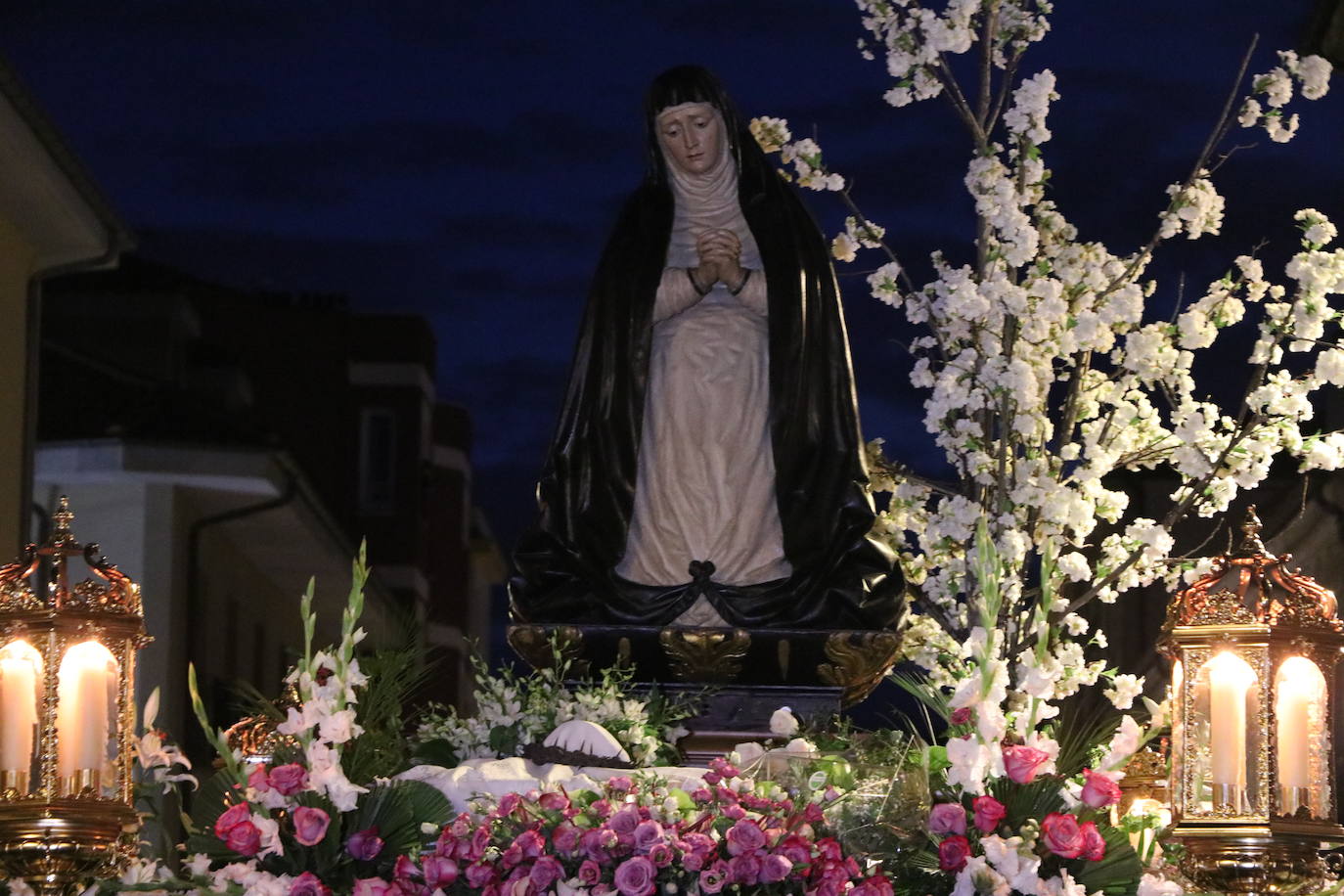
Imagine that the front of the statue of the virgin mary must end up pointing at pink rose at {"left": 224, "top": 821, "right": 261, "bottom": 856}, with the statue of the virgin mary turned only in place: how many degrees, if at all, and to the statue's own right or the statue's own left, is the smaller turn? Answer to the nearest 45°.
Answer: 0° — it already faces it

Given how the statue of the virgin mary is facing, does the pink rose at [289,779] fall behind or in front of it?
in front

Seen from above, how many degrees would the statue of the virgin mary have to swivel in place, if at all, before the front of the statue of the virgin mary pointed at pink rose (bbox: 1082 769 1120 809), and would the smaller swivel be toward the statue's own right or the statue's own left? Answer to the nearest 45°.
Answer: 0° — it already faces it

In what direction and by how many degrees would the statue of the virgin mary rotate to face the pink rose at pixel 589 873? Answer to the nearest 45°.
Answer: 0° — it already faces it

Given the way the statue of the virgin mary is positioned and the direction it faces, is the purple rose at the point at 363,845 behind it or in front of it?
in front

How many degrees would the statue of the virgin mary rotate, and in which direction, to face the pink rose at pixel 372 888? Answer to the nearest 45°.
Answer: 0° — it already faces it

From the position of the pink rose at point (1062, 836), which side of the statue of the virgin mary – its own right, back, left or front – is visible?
front

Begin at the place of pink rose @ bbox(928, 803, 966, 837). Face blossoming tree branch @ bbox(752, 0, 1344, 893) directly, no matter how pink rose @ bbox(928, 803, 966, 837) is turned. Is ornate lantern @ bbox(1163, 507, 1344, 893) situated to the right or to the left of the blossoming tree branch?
right

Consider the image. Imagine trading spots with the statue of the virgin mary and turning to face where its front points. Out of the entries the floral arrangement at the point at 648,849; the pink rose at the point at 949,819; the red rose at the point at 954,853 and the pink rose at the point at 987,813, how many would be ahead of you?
4

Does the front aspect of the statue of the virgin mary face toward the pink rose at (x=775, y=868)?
yes

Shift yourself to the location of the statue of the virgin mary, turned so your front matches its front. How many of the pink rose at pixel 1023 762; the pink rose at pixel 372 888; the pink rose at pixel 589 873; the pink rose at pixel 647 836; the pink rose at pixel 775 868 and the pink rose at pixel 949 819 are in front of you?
6

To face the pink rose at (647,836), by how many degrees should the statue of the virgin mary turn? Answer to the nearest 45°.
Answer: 0° — it already faces it

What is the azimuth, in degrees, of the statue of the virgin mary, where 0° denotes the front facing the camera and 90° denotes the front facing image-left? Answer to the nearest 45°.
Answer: approximately 0°

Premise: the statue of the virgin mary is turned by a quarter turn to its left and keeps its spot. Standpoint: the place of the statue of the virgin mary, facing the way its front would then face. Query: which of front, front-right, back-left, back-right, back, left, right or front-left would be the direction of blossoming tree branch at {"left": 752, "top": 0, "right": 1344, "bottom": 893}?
front-left

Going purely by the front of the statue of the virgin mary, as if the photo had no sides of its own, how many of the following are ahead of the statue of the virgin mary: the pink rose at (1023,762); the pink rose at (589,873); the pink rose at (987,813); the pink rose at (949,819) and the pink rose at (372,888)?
5

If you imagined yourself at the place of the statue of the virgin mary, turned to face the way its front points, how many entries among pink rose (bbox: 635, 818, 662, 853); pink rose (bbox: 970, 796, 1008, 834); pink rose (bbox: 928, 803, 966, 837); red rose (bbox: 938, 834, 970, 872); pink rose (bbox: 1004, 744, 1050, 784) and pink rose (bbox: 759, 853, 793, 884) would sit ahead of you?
6

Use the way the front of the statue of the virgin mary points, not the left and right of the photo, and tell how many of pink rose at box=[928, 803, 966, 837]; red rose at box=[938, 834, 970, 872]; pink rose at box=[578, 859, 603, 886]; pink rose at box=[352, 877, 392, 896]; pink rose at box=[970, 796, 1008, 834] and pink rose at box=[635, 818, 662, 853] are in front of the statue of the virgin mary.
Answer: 6

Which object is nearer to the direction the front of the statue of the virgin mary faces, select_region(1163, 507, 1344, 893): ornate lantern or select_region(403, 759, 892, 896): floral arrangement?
the floral arrangement

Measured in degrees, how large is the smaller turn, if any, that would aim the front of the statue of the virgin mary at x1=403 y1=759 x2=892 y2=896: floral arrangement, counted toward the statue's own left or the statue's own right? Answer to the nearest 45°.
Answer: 0° — it already faces it
